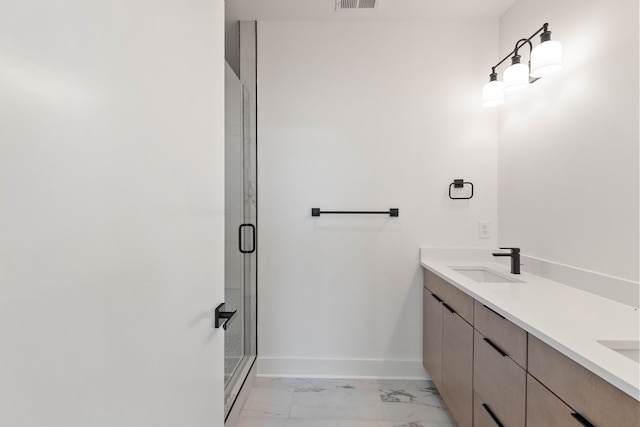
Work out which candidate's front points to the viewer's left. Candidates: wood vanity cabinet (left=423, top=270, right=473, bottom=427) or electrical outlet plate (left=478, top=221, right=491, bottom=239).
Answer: the wood vanity cabinet

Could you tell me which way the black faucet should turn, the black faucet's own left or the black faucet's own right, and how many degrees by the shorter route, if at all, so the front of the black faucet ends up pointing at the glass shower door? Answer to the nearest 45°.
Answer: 0° — it already faces it

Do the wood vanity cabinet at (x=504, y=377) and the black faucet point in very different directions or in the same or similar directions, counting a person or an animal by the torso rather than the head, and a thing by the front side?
same or similar directions

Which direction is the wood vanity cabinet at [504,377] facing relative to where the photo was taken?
to the viewer's left

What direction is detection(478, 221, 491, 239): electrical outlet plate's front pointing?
toward the camera

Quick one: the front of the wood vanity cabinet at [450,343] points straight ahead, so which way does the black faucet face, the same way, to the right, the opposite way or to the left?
the same way

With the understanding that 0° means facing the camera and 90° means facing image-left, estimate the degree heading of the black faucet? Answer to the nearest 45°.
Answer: approximately 90°

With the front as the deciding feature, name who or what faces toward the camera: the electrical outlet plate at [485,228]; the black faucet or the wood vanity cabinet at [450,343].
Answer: the electrical outlet plate

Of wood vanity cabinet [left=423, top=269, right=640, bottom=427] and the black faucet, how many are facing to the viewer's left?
2

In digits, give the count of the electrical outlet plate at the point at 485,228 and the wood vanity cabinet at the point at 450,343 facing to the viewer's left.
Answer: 1

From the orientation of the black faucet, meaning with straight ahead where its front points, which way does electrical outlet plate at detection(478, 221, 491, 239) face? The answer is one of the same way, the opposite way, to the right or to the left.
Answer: to the left
